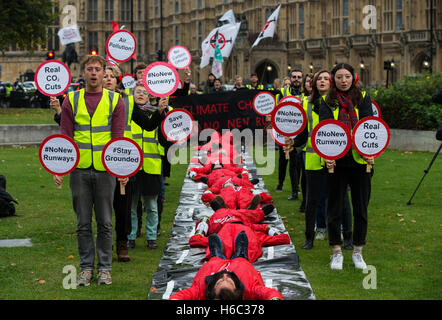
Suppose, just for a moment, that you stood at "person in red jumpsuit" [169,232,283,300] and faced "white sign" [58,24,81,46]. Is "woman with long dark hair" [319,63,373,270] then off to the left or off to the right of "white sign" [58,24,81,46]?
right

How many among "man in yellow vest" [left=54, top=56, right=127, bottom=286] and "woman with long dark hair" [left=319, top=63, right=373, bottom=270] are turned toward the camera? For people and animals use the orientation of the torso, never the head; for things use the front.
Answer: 2

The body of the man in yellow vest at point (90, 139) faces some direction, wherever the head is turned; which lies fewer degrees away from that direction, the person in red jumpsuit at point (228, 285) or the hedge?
the person in red jumpsuit

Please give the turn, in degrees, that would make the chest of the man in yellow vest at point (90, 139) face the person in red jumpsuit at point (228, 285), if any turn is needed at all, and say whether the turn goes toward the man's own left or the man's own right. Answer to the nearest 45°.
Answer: approximately 45° to the man's own left

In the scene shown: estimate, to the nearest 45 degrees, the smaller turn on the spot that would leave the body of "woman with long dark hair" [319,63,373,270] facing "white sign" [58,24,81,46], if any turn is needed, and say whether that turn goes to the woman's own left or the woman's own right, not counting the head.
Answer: approximately 135° to the woman's own right

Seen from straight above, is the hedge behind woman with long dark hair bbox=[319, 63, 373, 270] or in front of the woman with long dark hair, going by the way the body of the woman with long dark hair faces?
behind

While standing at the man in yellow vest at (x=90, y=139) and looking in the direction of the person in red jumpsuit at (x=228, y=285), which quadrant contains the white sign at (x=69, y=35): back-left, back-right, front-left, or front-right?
back-left
